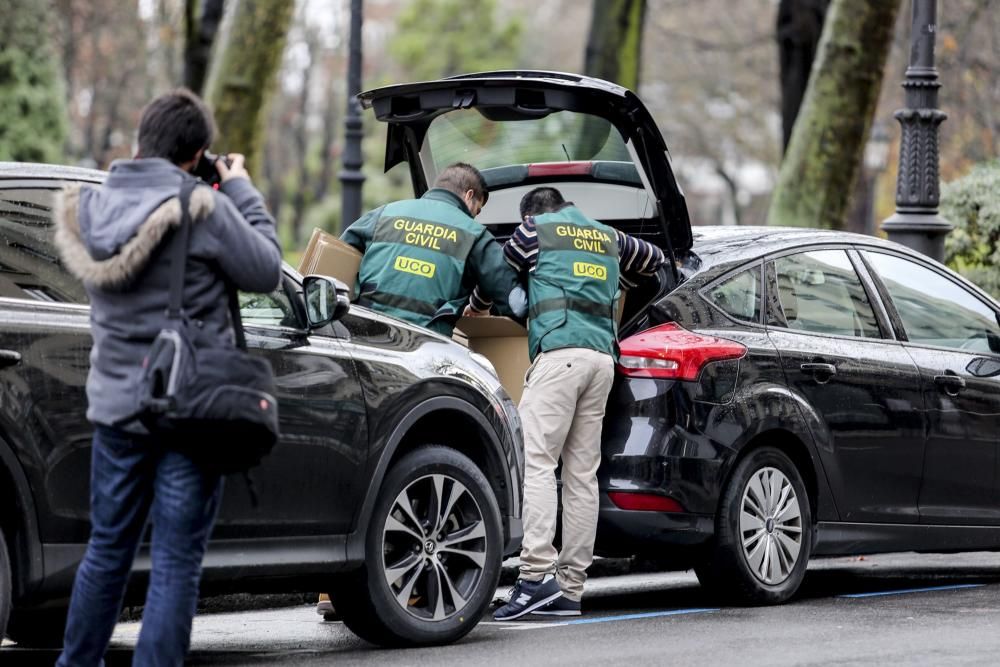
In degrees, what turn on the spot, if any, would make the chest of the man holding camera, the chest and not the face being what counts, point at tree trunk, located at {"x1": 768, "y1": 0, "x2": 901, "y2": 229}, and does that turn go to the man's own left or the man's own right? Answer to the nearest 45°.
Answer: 0° — they already face it

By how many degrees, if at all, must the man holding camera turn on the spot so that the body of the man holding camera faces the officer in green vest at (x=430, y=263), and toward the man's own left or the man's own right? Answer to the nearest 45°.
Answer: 0° — they already face them

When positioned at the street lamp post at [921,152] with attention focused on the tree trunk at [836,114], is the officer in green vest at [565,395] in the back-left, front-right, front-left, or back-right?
back-left

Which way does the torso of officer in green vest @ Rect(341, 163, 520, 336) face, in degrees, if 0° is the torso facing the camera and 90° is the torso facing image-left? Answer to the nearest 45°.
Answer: approximately 225°

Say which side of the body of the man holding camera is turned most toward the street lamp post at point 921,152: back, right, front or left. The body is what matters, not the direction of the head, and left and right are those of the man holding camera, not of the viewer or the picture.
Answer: front

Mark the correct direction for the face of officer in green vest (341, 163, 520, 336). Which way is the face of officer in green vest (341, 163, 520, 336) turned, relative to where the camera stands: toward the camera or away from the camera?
away from the camera

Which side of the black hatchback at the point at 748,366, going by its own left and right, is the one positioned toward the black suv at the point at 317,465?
back

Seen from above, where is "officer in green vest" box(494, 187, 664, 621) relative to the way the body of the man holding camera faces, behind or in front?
in front

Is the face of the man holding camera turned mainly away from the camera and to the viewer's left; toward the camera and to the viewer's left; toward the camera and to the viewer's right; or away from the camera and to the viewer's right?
away from the camera and to the viewer's right

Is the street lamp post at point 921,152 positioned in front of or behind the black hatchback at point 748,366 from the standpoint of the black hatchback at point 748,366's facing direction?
in front

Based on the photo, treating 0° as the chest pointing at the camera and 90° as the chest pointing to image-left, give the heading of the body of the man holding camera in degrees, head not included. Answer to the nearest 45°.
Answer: approximately 225°

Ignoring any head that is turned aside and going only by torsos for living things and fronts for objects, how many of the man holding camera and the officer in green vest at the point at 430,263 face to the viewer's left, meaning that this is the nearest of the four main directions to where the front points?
0

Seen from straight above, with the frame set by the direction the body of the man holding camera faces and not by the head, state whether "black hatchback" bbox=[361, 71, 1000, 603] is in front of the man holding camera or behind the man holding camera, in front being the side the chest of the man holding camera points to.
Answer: in front

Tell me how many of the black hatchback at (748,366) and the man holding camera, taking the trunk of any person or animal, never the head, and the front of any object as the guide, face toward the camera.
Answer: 0
